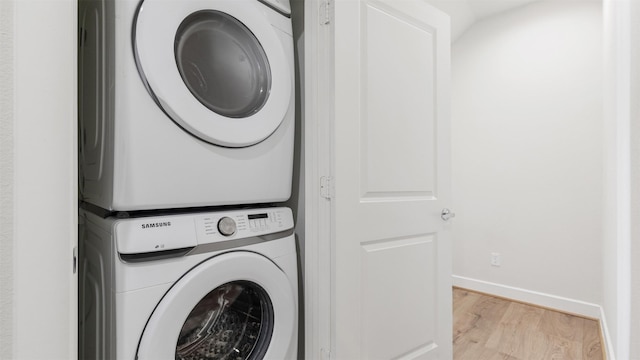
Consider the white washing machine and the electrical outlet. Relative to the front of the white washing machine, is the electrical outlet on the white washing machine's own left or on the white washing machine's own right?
on the white washing machine's own left

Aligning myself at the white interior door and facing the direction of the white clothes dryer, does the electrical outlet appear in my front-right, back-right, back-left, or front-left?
back-right

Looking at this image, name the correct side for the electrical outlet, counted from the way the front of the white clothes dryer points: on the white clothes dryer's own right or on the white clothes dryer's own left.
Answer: on the white clothes dryer's own left

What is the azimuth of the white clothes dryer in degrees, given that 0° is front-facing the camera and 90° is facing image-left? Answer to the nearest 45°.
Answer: approximately 315°
